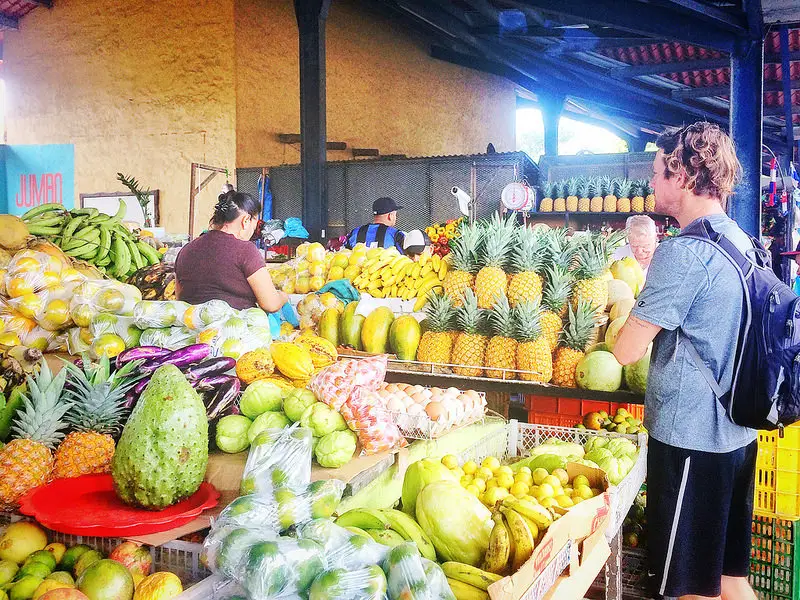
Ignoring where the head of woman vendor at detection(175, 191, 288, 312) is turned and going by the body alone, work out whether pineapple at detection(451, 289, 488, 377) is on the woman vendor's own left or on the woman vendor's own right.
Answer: on the woman vendor's own right

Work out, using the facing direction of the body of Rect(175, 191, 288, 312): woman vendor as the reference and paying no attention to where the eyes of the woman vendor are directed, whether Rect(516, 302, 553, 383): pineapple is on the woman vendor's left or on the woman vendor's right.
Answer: on the woman vendor's right

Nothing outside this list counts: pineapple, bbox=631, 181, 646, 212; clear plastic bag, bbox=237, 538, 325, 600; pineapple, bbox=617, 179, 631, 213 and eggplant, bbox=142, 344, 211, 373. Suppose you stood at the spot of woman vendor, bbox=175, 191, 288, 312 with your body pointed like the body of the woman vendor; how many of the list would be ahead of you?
2

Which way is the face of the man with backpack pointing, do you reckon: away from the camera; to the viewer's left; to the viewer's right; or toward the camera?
to the viewer's left

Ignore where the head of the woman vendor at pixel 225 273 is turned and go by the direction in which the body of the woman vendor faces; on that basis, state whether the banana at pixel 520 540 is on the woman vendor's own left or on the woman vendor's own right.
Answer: on the woman vendor's own right

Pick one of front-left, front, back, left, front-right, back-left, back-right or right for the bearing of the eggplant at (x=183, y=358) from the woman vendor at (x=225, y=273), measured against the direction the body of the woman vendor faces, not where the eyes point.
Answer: back-right

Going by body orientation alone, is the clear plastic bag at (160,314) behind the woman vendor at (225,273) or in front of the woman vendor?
behind

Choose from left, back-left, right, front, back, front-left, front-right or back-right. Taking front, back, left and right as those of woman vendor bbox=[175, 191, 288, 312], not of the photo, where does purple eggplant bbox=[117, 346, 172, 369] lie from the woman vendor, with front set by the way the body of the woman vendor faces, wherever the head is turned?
back-right

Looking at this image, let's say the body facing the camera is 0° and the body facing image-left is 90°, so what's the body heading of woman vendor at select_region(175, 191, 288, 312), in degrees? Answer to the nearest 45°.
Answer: approximately 225°

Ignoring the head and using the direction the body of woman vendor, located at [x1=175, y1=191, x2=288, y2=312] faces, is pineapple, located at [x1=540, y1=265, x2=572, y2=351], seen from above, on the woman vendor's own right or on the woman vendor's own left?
on the woman vendor's own right

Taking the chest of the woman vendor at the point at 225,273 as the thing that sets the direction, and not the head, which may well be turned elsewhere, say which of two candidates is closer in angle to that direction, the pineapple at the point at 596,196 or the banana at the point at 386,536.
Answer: the pineapple

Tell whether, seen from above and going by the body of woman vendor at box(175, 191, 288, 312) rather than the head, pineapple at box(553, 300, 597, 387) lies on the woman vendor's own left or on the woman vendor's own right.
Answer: on the woman vendor's own right

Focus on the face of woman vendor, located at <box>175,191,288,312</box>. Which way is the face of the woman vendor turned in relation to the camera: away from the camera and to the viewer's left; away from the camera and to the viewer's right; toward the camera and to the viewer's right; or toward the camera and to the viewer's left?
away from the camera and to the viewer's right

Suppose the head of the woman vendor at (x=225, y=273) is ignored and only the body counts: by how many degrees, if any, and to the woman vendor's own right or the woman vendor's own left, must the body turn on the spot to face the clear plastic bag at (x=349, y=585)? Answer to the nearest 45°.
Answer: approximately 135° to the woman vendor's own right

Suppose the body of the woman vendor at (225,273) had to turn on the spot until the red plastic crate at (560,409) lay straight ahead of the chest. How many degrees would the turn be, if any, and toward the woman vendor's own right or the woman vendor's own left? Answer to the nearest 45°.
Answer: approximately 45° to the woman vendor's own right

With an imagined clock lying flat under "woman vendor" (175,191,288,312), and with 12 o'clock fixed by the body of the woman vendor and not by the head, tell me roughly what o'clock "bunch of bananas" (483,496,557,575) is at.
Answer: The bunch of bananas is roughly at 4 o'clock from the woman vendor.
